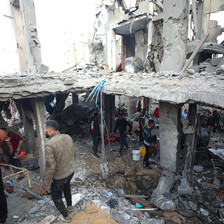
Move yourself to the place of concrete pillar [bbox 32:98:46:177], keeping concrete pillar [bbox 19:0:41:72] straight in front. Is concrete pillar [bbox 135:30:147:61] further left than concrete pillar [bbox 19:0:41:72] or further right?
right

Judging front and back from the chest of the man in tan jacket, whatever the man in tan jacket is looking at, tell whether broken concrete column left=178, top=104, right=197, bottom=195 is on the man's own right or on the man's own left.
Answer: on the man's own right

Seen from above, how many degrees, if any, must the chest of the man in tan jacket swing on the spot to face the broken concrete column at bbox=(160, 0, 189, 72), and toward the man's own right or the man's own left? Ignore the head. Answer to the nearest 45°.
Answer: approximately 90° to the man's own right

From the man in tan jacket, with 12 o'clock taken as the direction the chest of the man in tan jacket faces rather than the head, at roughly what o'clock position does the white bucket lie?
The white bucket is roughly at 3 o'clock from the man in tan jacket.

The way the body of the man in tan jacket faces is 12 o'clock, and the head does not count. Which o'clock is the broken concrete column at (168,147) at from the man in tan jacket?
The broken concrete column is roughly at 4 o'clock from the man in tan jacket.

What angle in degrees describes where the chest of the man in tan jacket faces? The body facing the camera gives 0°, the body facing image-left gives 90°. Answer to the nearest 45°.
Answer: approximately 135°

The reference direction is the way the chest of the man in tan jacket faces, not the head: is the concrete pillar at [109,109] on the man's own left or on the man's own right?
on the man's own right
